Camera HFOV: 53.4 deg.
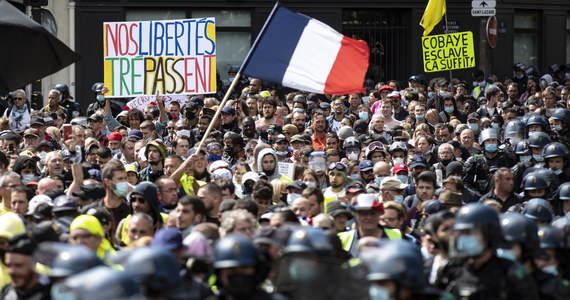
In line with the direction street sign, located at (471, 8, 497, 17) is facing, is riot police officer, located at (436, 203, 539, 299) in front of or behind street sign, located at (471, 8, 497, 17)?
in front

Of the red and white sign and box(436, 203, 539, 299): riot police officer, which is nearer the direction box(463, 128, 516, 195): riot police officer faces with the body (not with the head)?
the riot police officer

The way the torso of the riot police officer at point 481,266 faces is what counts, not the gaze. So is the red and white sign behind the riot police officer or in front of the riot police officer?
behind

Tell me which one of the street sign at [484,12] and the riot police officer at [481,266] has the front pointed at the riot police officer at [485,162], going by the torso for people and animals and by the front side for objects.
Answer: the street sign

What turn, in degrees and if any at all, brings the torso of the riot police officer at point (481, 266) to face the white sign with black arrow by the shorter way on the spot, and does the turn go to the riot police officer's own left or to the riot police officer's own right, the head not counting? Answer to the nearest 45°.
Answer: approximately 135° to the riot police officer's own right

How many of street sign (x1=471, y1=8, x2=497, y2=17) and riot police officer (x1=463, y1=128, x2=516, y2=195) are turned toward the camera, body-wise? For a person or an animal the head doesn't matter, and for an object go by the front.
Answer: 2

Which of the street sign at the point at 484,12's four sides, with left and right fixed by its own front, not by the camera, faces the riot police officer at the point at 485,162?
front

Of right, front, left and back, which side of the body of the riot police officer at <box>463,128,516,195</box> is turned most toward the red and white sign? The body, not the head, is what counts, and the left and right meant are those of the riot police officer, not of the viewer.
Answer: back
